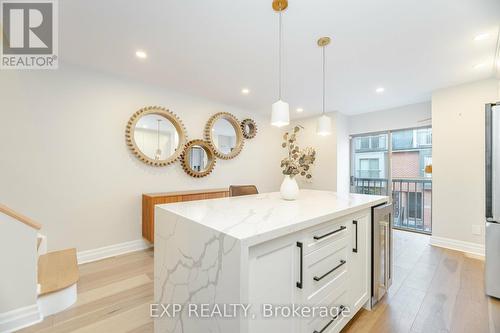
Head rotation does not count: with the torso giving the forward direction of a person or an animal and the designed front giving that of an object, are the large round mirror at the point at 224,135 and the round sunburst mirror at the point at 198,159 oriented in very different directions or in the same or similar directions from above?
same or similar directions

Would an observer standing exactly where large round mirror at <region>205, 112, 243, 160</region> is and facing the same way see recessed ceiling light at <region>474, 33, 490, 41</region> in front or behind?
in front

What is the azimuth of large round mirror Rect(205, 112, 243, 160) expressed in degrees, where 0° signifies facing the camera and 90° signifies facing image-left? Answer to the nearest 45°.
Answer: approximately 315°

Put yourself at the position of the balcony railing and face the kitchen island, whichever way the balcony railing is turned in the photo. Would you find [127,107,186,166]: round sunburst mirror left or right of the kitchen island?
right

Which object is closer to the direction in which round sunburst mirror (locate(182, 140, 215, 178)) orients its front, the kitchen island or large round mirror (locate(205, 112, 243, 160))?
the kitchen island

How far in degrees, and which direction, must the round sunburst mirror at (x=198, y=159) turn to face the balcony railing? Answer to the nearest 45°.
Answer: approximately 45° to its left

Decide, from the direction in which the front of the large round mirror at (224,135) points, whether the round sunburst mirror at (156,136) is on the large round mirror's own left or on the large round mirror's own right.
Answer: on the large round mirror's own right

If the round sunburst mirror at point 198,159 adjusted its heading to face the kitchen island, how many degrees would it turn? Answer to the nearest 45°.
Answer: approximately 45° to its right

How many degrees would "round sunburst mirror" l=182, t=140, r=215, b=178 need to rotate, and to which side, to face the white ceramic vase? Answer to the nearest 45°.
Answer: approximately 45° to its right

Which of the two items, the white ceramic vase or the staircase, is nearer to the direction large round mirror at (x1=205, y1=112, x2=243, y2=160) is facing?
the white ceramic vase

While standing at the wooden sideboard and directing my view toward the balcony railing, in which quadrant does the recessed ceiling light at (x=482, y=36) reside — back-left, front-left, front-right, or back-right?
front-right

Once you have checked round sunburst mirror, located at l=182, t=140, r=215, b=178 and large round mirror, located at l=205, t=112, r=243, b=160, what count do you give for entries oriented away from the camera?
0
